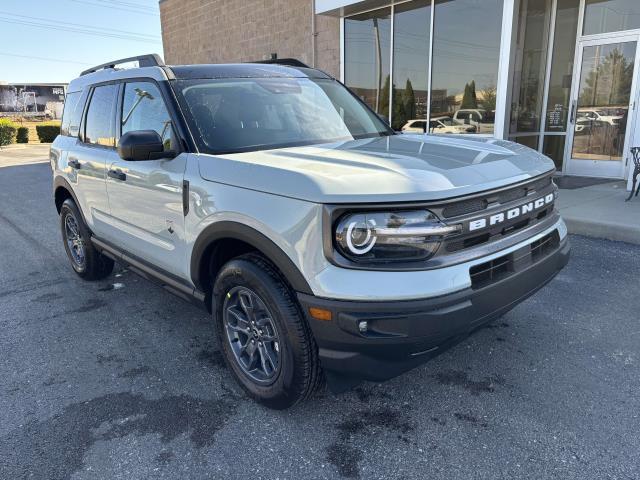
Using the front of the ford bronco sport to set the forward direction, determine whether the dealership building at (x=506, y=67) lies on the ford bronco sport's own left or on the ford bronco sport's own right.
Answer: on the ford bronco sport's own left

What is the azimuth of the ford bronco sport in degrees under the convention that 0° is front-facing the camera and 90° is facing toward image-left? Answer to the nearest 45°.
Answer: approximately 315°

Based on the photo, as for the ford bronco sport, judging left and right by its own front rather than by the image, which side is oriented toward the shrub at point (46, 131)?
back

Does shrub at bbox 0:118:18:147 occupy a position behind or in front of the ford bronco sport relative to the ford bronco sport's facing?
behind

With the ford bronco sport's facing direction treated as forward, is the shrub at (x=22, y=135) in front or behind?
behind
